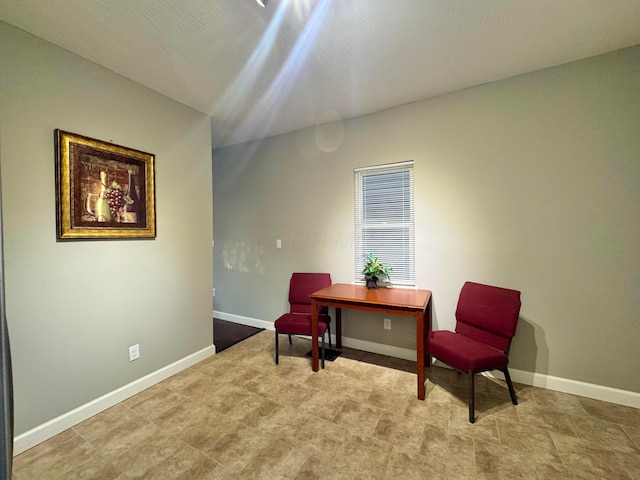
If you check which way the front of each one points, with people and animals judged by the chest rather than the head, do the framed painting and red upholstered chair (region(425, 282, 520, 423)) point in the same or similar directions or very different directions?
very different directions

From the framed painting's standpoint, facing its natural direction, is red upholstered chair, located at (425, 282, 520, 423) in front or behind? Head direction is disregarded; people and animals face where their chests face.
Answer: in front

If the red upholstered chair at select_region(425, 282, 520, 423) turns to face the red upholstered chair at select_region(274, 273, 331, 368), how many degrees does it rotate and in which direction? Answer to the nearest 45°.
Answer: approximately 45° to its right

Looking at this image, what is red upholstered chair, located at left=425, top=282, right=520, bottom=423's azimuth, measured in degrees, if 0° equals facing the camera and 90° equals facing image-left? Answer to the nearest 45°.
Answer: approximately 45°

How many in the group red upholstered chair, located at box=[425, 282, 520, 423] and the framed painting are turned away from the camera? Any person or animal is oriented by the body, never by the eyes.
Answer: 0
